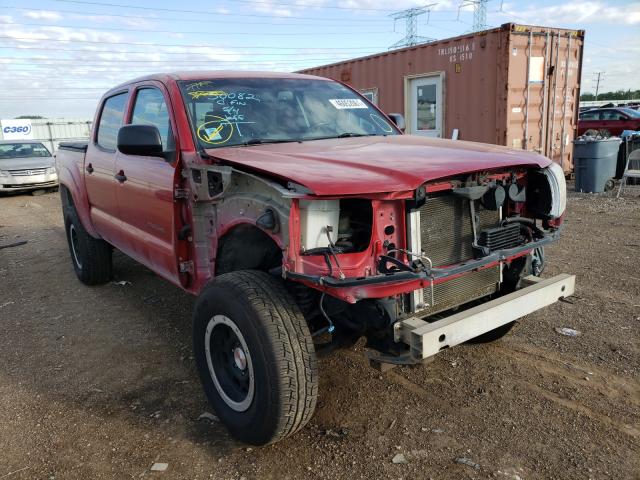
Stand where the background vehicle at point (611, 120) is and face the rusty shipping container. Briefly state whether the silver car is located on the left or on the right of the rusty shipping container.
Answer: right

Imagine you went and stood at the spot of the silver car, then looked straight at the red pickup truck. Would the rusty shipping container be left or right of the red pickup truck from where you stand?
left

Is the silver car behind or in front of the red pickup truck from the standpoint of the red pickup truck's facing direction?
behind

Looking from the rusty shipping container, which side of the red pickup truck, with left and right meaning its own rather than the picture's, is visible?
left

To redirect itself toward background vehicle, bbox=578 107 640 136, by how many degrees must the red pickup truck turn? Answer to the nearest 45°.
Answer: approximately 90° to its left
